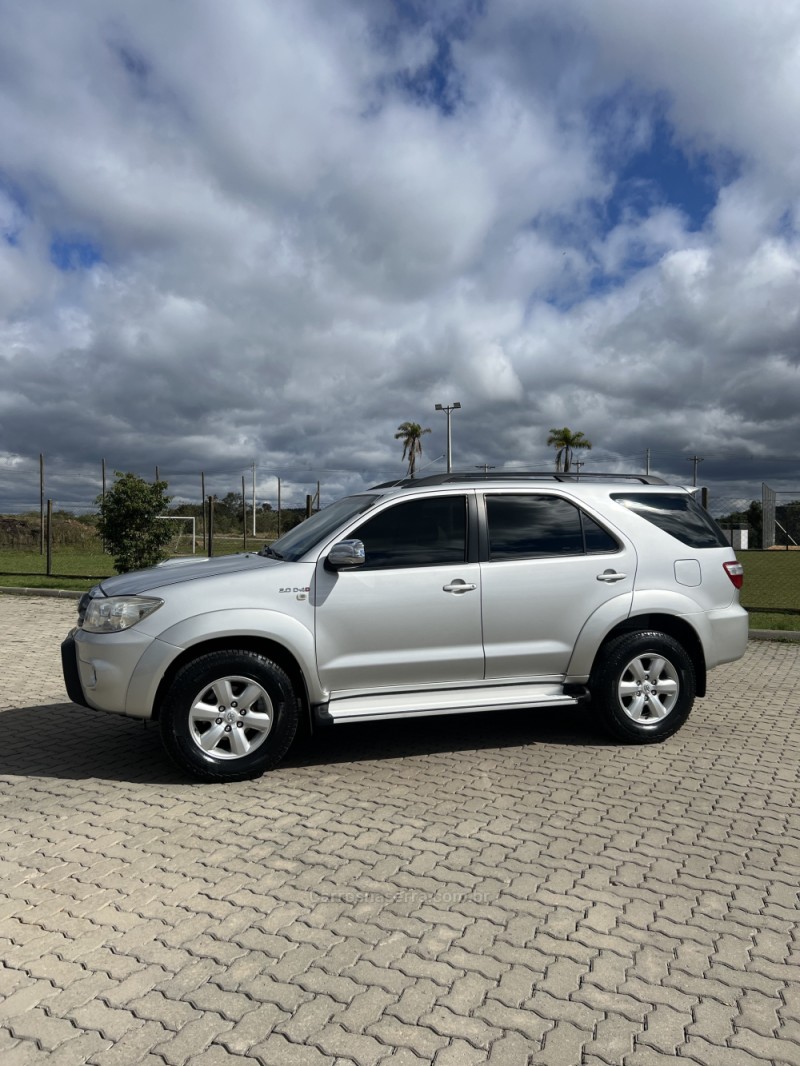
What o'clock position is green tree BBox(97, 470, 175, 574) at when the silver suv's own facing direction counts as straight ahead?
The green tree is roughly at 2 o'clock from the silver suv.

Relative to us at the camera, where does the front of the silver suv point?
facing to the left of the viewer
